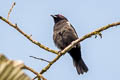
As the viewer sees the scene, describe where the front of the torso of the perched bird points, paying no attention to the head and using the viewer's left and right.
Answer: facing the viewer and to the left of the viewer
